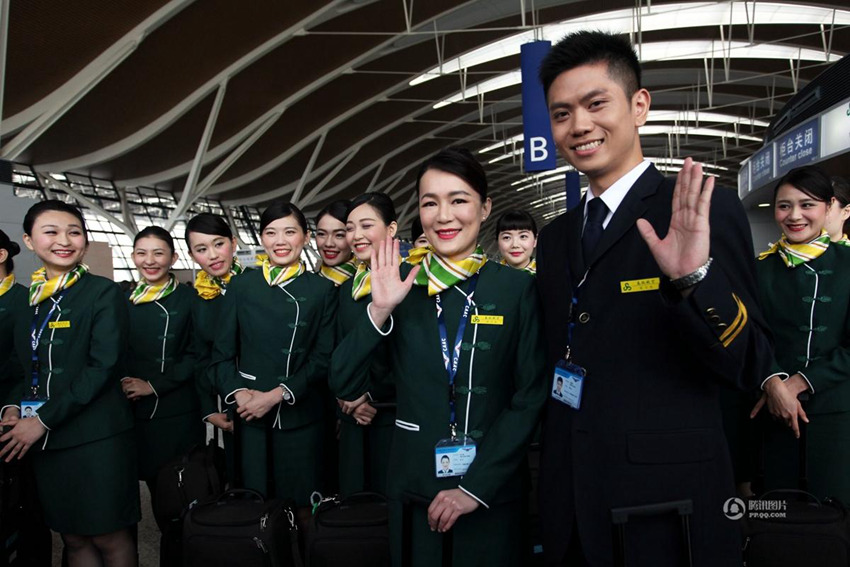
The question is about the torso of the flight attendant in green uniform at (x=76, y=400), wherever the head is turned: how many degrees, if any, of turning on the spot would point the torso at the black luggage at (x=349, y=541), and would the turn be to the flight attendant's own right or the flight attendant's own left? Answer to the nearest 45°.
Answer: approximately 90° to the flight attendant's own left

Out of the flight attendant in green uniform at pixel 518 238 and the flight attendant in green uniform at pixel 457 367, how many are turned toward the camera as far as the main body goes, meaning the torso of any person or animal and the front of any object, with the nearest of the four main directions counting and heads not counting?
2

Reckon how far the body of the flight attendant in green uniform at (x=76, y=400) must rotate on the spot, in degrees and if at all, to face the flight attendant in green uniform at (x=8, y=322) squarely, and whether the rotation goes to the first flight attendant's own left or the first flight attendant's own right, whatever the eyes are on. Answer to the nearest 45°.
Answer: approximately 135° to the first flight attendant's own right

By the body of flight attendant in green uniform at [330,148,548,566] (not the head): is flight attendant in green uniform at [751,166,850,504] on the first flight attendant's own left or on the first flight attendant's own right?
on the first flight attendant's own left

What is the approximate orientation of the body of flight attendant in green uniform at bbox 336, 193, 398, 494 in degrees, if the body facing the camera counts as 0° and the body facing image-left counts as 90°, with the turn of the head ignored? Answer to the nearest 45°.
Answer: approximately 45°

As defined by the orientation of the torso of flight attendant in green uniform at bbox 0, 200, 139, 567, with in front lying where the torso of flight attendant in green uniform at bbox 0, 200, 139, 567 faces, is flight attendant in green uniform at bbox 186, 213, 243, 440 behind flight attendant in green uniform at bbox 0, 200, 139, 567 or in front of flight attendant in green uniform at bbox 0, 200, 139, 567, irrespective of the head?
behind

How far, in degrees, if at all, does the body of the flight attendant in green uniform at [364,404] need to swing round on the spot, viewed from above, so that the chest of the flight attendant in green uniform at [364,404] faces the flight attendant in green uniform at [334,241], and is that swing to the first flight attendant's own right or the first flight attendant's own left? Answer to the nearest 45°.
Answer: approximately 135° to the first flight attendant's own right

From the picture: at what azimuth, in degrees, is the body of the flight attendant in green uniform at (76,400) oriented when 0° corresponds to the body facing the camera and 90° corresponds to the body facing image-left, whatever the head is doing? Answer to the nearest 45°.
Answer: approximately 45°

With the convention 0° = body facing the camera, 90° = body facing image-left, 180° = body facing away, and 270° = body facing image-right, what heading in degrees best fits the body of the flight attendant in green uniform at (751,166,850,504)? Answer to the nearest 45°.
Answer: approximately 45°

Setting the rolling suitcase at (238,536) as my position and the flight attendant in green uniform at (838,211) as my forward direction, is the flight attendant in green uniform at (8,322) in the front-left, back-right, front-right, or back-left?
back-left
